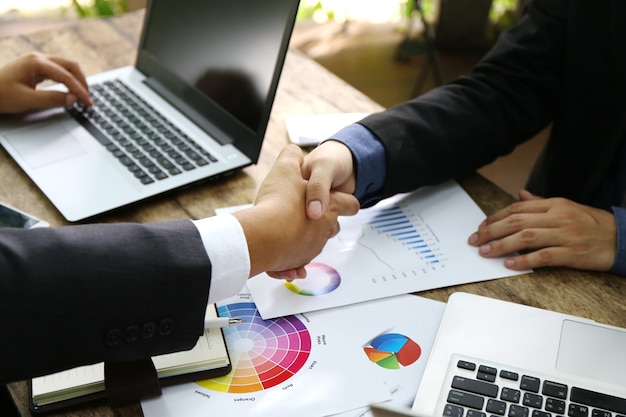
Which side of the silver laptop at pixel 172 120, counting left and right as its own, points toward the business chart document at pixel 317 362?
left

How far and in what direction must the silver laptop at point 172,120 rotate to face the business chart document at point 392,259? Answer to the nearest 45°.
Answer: approximately 90° to its left

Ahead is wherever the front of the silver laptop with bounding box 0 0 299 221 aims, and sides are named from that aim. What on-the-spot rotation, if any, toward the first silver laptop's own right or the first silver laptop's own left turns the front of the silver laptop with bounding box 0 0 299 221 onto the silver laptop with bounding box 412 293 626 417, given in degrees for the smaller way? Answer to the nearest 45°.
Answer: approximately 90° to the first silver laptop's own left
